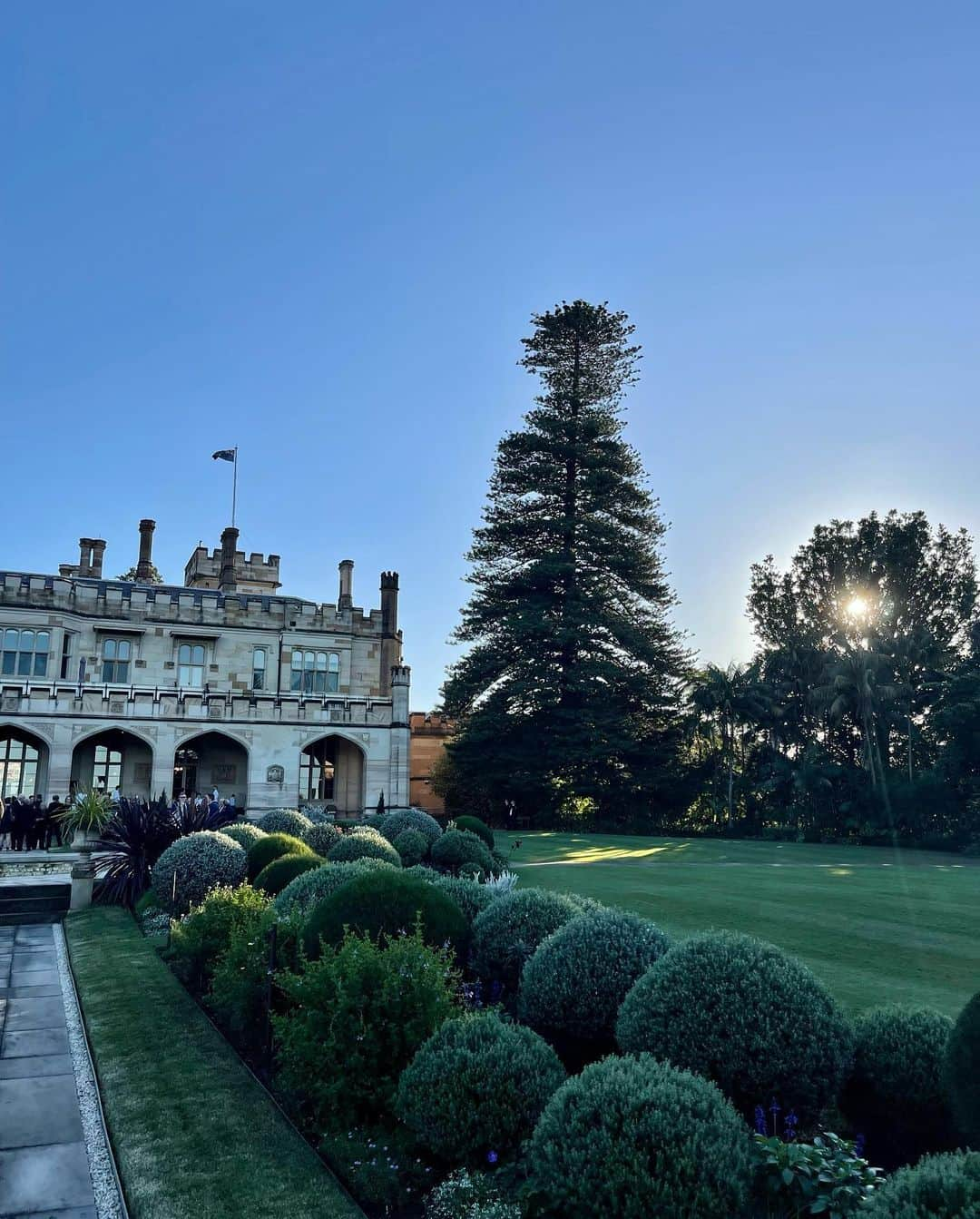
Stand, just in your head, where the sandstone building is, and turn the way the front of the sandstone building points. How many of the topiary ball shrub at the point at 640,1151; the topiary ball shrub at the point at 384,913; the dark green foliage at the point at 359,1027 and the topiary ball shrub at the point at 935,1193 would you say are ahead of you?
4

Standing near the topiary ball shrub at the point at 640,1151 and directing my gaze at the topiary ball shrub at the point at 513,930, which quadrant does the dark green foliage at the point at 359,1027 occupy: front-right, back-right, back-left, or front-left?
front-left

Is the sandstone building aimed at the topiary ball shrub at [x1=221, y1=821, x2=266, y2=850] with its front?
yes

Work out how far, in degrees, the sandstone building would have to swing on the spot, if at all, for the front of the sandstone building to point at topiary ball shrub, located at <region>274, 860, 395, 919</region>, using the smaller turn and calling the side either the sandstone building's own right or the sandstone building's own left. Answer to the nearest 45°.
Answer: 0° — it already faces it

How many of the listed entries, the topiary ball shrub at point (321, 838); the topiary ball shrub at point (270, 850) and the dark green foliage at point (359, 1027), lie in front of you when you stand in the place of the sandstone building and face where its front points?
3

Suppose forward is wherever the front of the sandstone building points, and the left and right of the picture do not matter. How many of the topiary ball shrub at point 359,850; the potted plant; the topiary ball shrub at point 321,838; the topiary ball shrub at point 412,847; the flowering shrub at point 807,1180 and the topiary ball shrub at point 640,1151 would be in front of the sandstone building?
6

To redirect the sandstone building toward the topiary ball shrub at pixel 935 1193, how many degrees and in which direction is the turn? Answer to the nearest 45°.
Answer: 0° — it already faces it

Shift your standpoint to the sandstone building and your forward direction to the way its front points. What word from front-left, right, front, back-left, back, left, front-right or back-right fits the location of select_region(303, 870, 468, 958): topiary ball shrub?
front

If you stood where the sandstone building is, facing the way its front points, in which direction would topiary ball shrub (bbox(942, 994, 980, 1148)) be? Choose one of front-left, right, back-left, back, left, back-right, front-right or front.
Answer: front

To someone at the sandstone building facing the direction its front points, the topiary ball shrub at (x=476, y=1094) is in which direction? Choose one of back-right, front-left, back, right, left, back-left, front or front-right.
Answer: front

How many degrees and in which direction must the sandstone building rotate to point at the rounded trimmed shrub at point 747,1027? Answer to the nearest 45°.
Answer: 0° — it already faces it

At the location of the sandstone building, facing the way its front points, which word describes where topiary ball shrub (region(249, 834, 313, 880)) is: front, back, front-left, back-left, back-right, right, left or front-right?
front

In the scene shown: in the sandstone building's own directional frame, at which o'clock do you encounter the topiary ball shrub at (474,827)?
The topiary ball shrub is roughly at 11 o'clock from the sandstone building.

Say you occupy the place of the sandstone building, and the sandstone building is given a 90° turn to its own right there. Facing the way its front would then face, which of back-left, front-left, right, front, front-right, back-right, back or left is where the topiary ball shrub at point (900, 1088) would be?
left

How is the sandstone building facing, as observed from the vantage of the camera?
facing the viewer

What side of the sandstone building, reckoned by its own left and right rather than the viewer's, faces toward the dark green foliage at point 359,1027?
front

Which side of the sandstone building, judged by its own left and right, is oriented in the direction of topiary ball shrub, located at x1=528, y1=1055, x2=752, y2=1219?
front

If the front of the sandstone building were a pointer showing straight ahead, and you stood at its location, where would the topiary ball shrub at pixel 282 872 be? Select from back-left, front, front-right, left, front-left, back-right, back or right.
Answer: front

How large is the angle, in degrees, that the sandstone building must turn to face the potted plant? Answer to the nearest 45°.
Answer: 0° — it already faces it
